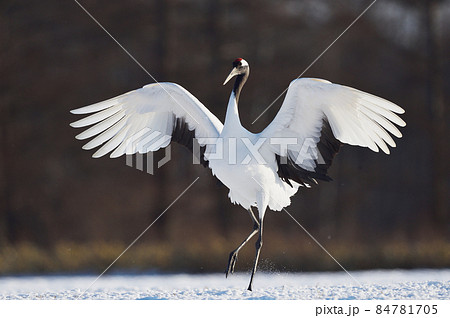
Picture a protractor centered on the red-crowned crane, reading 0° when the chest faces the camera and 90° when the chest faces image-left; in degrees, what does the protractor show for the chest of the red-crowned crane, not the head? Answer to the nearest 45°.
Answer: approximately 45°
